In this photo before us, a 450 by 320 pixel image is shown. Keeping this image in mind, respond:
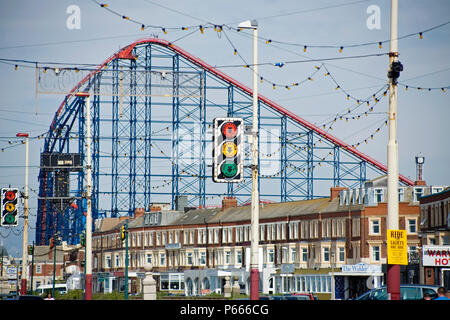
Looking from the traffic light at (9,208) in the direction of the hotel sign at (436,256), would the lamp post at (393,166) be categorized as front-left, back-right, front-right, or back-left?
front-right

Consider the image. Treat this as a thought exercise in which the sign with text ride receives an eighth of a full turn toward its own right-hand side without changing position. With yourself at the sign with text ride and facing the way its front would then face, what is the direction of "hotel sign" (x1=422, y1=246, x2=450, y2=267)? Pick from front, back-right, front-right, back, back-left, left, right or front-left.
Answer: back-right

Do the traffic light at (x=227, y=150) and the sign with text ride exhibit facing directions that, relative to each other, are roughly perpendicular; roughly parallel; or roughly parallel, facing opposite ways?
roughly parallel

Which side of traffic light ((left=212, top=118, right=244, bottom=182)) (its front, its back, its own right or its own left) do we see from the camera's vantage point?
front

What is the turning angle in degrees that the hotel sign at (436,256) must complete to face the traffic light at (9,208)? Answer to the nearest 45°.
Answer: approximately 90° to its right

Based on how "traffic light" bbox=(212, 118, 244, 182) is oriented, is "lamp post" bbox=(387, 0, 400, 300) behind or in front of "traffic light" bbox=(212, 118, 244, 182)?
in front

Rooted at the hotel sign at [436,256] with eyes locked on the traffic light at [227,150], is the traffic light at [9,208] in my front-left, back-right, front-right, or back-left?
front-right

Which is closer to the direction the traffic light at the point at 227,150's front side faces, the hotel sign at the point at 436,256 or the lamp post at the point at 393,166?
the lamp post

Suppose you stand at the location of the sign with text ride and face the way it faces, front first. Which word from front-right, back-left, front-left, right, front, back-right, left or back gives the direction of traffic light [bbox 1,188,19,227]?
back-right

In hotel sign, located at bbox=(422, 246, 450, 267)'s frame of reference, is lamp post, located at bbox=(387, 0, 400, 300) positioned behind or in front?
in front
